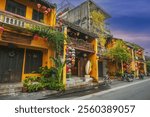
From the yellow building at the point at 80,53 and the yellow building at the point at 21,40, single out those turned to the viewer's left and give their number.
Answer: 0

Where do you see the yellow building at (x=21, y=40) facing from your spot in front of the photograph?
facing the viewer and to the right of the viewer

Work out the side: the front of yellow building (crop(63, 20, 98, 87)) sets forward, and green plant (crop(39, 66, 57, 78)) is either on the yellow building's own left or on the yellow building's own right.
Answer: on the yellow building's own right

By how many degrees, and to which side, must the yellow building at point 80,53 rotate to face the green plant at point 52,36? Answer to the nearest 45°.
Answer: approximately 90° to its right
